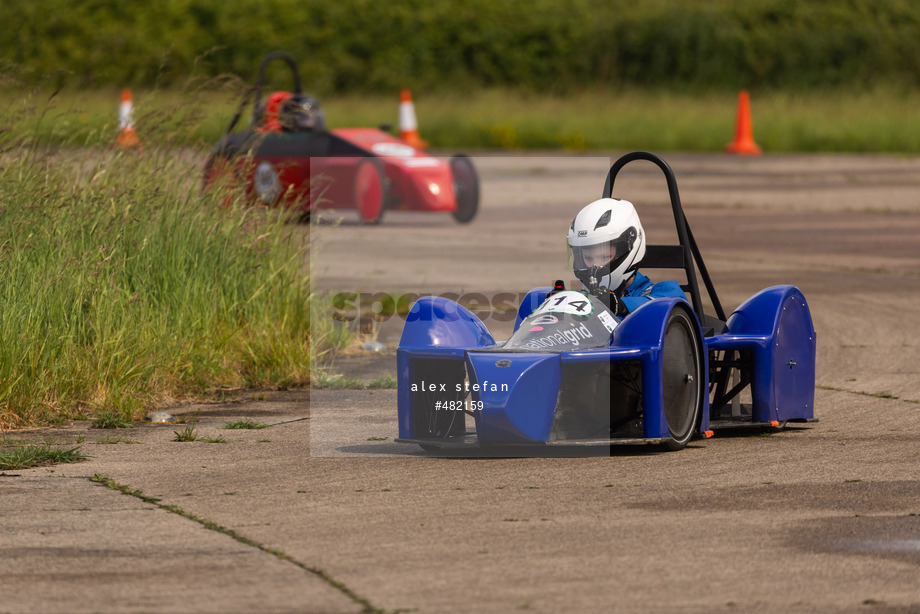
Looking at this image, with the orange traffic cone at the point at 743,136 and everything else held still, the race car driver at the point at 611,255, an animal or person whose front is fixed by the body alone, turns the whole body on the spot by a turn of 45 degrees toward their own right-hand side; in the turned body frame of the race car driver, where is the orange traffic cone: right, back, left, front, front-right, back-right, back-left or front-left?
right

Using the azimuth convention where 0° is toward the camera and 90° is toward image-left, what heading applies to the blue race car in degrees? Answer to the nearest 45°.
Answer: approximately 45°

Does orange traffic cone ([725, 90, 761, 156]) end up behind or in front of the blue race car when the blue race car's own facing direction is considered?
behind

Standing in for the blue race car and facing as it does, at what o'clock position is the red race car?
The red race car is roughly at 4 o'clock from the blue race car.

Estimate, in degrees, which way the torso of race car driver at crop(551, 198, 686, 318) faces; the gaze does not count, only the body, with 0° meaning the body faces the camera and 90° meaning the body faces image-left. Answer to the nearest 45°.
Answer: approximately 45°

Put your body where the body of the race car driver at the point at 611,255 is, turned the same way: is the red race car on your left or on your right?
on your right
